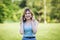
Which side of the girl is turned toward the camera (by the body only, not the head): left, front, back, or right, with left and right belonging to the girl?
front
